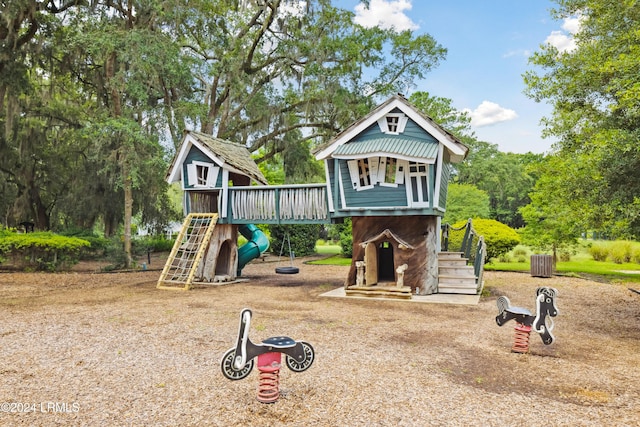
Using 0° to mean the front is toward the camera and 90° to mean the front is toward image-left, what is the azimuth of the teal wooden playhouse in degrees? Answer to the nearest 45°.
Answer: approximately 0°

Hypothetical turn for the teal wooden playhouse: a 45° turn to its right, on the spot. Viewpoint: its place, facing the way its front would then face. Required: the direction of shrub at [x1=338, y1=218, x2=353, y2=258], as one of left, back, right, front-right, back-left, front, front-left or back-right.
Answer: back-right

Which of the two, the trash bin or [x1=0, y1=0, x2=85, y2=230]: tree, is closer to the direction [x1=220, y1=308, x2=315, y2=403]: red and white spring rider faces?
the tree

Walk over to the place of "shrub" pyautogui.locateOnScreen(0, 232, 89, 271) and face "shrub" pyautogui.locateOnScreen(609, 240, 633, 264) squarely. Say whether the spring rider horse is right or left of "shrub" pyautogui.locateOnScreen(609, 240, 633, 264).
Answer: right

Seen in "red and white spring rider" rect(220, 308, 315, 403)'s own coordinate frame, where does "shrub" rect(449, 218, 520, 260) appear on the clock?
The shrub is roughly at 4 o'clock from the red and white spring rider.

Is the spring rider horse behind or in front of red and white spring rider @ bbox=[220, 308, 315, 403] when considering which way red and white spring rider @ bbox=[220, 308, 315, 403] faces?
behind

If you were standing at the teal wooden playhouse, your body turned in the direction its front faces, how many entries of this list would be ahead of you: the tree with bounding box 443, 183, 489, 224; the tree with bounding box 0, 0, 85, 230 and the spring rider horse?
1

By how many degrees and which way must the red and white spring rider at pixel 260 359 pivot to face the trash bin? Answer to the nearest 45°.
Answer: approximately 135° to its right

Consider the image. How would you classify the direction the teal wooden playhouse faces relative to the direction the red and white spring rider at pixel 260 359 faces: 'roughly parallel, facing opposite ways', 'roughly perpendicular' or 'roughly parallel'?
roughly perpendicular

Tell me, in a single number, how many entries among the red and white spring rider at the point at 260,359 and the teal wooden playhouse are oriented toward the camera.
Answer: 1

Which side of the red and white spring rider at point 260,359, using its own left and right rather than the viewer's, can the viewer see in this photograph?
left

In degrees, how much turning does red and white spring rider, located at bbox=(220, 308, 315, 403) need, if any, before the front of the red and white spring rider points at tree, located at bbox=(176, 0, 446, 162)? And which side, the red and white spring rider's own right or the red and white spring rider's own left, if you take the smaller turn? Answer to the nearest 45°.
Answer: approximately 90° to the red and white spring rider's own right

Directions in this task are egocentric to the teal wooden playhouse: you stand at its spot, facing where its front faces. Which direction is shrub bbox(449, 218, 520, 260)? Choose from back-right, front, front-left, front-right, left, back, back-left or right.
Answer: back-left

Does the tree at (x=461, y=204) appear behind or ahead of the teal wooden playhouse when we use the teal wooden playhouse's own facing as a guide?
behind

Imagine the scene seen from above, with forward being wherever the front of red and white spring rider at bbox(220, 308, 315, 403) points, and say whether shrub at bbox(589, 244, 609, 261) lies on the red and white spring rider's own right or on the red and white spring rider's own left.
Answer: on the red and white spring rider's own right
